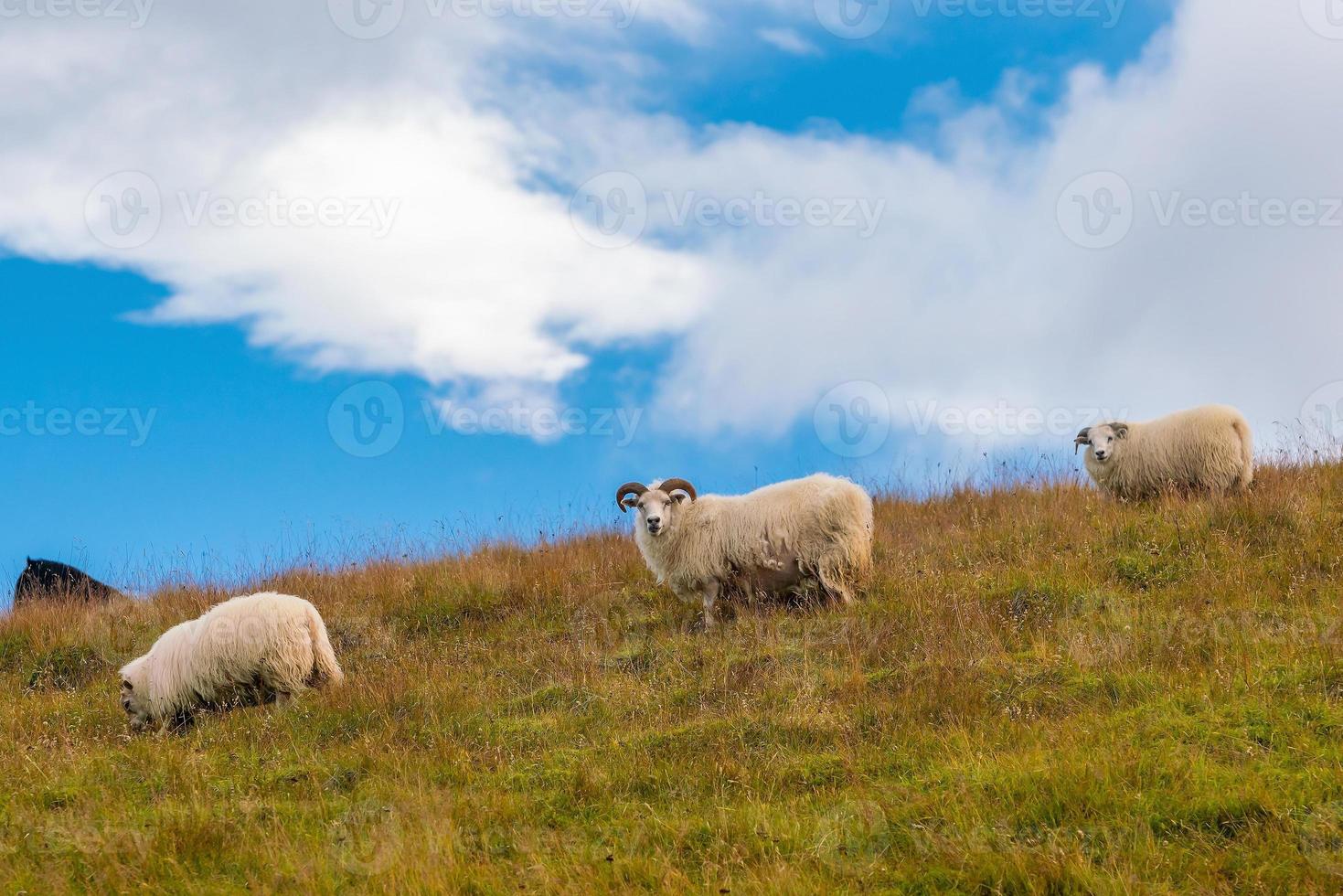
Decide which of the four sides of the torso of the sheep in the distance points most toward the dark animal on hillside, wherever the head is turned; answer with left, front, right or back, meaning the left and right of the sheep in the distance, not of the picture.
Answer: front

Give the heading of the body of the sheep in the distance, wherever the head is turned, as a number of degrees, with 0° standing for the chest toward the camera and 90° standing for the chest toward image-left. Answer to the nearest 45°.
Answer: approximately 90°

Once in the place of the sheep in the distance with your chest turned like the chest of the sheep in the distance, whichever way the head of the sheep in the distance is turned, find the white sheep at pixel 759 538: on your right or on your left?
on your left

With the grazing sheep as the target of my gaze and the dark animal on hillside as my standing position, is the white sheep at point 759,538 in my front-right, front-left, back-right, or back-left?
front-left

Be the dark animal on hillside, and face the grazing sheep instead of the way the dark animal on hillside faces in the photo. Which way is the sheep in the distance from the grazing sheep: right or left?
left

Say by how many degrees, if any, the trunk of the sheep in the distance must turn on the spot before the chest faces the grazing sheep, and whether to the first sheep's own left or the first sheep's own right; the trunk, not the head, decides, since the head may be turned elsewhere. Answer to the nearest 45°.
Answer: approximately 45° to the first sheep's own left

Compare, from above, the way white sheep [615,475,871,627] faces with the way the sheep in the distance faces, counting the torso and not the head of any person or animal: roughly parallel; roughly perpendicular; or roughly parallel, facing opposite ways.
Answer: roughly parallel

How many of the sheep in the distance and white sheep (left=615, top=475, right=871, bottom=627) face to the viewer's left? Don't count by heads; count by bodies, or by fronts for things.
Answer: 2

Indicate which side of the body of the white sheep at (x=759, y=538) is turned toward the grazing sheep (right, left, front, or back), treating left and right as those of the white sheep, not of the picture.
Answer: front

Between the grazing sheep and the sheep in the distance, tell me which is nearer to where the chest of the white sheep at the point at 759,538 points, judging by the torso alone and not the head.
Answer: the grazing sheep

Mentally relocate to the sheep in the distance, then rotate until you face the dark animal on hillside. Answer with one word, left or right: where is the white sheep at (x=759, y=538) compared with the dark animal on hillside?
left

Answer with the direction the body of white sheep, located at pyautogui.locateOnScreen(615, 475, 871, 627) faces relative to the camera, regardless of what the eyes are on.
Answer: to the viewer's left

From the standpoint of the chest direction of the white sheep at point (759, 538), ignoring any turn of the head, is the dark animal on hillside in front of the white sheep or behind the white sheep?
in front
